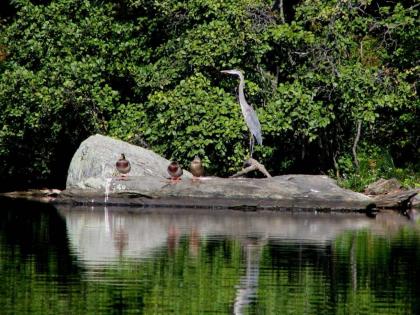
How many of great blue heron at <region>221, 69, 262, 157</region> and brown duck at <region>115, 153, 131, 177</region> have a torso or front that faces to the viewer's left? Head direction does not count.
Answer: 1

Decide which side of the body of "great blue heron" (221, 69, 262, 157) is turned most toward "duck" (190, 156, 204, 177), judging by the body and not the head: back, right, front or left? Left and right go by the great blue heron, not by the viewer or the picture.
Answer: front

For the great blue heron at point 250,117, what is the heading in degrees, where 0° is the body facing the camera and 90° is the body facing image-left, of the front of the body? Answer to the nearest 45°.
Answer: approximately 90°

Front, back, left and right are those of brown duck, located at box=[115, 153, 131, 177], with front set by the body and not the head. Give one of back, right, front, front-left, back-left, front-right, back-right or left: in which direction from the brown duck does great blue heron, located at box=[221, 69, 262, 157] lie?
left

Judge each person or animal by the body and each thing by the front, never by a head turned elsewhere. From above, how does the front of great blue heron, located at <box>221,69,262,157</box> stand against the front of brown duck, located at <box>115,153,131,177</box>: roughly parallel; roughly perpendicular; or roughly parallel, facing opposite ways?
roughly perpendicular

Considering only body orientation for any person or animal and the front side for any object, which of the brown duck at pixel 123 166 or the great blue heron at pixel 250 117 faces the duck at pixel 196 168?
the great blue heron

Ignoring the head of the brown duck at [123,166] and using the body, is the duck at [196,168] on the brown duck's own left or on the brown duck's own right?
on the brown duck's own left

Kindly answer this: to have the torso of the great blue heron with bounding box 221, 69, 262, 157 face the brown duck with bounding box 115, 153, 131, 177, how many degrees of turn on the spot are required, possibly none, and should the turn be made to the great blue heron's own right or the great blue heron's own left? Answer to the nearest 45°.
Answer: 0° — it already faces it

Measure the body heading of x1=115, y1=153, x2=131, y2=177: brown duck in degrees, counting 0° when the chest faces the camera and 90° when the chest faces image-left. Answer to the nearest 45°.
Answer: approximately 0°
